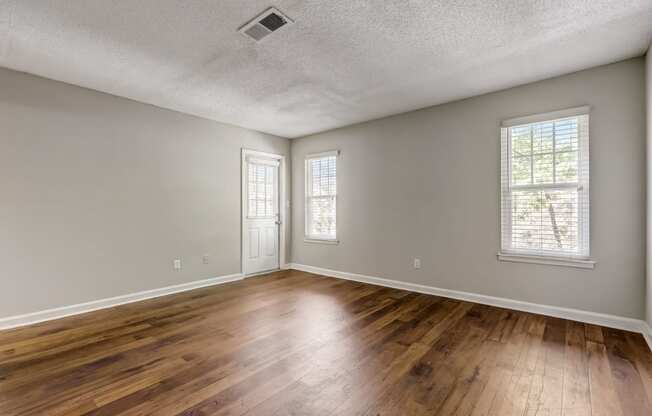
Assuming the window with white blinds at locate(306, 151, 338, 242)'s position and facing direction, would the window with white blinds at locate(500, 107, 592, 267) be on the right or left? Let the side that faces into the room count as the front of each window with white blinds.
on its left

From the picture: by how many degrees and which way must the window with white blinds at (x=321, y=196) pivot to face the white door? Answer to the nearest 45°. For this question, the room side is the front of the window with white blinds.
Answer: approximately 45° to its right

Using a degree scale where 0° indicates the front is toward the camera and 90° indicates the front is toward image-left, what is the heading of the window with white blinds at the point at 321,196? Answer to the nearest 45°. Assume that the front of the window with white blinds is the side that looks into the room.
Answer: approximately 45°

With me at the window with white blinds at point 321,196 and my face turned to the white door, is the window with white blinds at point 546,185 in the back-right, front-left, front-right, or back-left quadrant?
back-left

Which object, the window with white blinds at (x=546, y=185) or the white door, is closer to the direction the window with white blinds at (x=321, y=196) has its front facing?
the white door
